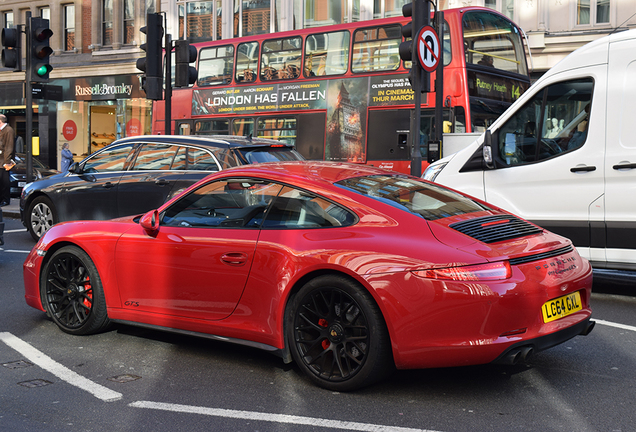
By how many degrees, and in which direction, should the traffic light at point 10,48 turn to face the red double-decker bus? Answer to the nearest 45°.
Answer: approximately 180°

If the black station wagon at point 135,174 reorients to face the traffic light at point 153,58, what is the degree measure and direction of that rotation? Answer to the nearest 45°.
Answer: approximately 45° to its right

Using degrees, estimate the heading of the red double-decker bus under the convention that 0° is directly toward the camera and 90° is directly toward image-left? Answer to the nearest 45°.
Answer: approximately 315°

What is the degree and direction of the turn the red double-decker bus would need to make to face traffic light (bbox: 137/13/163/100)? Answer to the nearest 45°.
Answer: approximately 90° to its right

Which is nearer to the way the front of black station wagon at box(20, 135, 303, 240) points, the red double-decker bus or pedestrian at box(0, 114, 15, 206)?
the pedestrian

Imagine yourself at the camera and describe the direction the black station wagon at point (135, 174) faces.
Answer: facing away from the viewer and to the left of the viewer

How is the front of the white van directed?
to the viewer's left

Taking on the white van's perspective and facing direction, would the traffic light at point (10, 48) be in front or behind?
in front

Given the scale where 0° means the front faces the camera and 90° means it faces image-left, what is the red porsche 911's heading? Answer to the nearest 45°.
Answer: approximately 135°

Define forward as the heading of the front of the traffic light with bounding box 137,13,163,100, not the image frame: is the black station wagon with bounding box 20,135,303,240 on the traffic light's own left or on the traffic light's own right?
on the traffic light's own left
